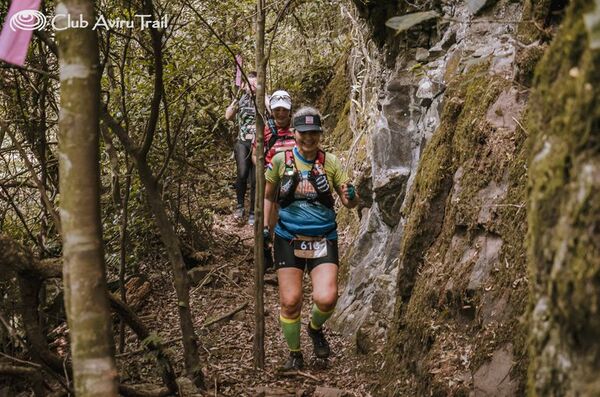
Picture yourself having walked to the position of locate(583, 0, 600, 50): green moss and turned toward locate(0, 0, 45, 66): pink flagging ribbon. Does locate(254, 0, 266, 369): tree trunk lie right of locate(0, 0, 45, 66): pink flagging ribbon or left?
right

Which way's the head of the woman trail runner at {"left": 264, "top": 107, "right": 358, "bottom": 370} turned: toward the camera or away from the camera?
toward the camera

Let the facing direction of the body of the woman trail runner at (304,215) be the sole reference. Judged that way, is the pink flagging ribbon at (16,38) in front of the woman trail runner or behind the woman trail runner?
in front

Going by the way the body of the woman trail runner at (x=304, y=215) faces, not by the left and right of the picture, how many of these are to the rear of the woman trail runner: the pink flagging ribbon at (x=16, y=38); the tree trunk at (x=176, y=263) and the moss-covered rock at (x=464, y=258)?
0

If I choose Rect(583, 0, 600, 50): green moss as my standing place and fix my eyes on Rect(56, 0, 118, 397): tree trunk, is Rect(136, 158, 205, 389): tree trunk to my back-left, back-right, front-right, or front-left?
front-right

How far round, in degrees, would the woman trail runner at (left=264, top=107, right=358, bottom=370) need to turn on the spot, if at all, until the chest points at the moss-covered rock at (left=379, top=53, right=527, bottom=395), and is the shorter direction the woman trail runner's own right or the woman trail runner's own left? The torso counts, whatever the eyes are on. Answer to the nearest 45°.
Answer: approximately 45° to the woman trail runner's own left

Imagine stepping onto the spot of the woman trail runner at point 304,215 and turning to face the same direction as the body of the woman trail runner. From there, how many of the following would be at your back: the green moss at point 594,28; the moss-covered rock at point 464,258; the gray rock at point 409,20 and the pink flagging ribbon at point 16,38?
0

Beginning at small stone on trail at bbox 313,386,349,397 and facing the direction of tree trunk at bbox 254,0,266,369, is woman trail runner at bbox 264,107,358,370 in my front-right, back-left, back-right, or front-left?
front-right

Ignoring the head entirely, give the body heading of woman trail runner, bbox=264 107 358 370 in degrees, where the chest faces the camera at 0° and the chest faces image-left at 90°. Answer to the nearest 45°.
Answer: approximately 0°

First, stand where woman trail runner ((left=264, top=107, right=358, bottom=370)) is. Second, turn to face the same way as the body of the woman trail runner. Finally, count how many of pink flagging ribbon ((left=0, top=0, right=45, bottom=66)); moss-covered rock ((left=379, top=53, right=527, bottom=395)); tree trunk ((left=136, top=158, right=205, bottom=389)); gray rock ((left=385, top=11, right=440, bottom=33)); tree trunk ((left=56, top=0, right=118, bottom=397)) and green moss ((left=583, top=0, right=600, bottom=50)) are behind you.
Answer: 0
